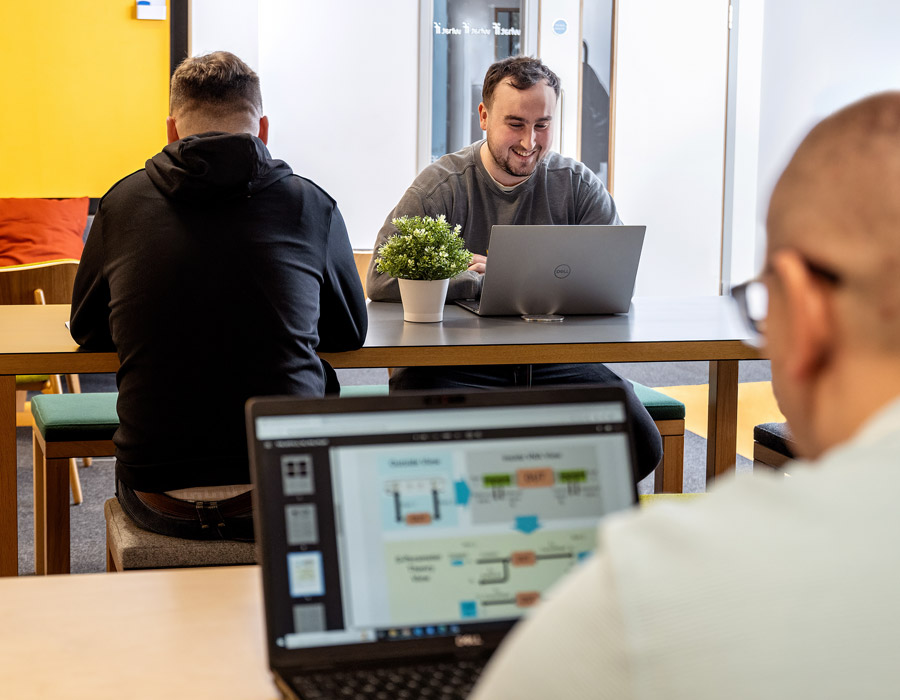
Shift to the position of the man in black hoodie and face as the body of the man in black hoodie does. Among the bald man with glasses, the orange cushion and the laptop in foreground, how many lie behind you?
2

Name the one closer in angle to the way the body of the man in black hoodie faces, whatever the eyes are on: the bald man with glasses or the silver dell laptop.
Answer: the silver dell laptop

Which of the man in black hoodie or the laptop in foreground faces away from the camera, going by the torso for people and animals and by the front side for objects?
the man in black hoodie

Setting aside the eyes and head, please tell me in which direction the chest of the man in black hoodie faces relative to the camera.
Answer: away from the camera

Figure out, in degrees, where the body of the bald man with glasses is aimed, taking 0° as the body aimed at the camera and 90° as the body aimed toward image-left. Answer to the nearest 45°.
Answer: approximately 135°

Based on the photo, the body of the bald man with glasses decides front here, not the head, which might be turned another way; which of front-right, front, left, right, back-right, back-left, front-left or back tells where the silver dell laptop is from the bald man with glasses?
front-right

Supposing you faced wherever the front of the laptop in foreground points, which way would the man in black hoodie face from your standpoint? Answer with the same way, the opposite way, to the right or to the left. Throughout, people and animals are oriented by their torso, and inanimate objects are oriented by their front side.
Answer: the opposite way

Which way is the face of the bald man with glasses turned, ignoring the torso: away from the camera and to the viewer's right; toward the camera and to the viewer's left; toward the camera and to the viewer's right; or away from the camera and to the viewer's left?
away from the camera and to the viewer's left

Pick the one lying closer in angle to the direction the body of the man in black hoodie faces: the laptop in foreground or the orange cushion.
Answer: the orange cushion

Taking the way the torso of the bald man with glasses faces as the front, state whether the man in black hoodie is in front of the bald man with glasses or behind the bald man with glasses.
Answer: in front

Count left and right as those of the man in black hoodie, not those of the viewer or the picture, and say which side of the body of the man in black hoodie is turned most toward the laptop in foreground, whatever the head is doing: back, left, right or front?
back

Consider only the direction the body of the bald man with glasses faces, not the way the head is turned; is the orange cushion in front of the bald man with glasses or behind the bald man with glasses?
in front
